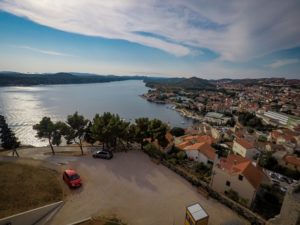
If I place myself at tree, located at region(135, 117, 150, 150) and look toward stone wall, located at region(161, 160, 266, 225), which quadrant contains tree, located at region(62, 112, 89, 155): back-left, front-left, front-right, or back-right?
back-right

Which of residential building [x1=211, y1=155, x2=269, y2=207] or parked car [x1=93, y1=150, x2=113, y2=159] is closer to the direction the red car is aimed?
the residential building

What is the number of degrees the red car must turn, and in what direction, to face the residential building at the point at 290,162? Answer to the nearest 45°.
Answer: approximately 45° to its left

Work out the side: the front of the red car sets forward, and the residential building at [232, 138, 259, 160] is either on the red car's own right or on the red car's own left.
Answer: on the red car's own left

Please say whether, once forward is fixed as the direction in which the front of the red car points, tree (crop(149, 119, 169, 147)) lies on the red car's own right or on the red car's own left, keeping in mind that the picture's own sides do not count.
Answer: on the red car's own left

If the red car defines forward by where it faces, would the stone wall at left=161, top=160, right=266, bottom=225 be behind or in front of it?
in front

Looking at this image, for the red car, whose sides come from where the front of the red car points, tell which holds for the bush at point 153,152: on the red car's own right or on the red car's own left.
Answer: on the red car's own left

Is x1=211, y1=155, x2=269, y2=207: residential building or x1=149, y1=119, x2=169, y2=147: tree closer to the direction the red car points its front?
the residential building
